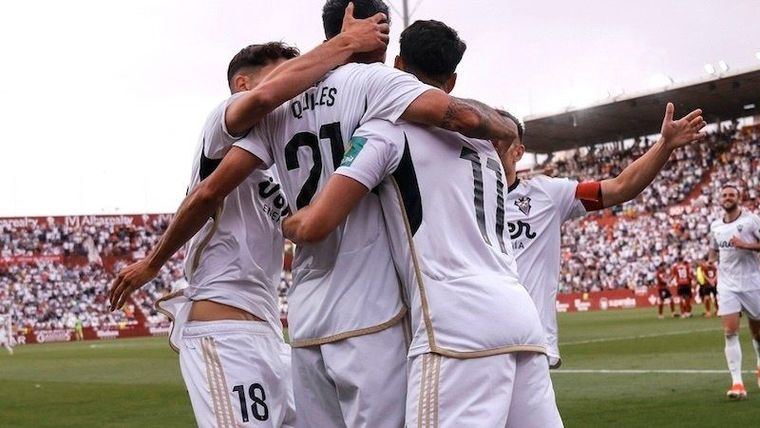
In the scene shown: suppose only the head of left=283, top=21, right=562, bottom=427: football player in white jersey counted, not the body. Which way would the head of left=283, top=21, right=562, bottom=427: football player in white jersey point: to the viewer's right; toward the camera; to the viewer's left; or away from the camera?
away from the camera

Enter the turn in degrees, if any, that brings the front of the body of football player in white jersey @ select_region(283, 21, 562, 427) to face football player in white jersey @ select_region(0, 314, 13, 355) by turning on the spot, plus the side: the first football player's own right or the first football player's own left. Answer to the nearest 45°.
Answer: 0° — they already face them

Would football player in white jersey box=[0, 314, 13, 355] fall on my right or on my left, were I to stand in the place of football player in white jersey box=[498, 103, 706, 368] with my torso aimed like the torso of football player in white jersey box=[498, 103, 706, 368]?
on my right

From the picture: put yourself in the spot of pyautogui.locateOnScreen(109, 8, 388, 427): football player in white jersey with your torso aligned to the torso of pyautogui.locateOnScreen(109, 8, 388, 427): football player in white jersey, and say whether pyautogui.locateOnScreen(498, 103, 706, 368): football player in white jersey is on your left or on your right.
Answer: on your left

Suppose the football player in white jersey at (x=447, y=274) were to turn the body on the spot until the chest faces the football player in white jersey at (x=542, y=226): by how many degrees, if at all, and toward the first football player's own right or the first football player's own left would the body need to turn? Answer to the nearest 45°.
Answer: approximately 45° to the first football player's own right

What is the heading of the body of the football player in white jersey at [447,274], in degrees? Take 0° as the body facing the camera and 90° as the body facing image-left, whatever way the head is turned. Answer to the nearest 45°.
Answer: approximately 135°

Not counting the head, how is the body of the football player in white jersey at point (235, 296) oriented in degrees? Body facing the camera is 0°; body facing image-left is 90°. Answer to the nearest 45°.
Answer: approximately 315°

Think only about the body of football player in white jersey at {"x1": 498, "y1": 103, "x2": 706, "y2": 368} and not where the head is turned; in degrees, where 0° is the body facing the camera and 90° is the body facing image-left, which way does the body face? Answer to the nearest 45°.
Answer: approximately 45°
